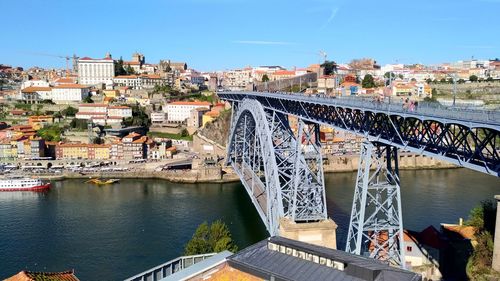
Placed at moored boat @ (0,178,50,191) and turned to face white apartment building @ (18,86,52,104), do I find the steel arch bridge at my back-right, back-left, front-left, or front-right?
back-right

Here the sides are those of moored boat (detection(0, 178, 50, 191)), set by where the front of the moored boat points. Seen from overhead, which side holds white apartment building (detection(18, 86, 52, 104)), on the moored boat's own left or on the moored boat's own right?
on the moored boat's own left

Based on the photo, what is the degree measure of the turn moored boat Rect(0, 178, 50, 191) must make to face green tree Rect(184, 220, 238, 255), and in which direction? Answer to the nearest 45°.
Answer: approximately 90° to its right

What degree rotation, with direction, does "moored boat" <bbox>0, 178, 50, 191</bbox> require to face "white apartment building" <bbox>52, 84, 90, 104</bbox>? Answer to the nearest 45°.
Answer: approximately 90° to its left

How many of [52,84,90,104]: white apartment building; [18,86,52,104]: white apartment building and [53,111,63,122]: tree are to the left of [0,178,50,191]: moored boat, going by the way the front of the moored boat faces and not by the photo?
3

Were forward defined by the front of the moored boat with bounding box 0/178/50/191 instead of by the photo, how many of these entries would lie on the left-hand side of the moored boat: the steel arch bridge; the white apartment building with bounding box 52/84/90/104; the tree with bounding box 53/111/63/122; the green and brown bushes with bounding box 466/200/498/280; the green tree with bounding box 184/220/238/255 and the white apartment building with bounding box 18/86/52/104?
3

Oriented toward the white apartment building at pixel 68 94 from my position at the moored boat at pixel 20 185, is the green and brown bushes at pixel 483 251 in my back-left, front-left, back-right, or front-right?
back-right

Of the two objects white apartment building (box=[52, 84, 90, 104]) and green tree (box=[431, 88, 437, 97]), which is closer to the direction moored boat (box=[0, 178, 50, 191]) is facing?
the green tree

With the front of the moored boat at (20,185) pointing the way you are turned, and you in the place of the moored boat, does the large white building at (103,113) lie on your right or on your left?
on your left

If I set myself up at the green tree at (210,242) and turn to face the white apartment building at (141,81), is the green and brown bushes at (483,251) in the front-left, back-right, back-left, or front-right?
back-right

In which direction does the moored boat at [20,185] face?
to the viewer's right

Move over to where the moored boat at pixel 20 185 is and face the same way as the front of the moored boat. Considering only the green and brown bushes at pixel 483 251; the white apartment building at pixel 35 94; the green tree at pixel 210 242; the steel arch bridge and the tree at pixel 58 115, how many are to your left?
2

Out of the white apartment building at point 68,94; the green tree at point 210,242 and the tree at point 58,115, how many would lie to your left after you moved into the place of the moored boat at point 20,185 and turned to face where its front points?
2

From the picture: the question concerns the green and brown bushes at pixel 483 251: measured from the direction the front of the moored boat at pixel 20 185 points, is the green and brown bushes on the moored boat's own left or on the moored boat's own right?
on the moored boat's own right
